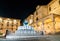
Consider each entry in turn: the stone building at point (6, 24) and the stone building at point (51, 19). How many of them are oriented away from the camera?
0

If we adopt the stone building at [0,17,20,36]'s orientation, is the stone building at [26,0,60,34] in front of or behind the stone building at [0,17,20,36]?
in front

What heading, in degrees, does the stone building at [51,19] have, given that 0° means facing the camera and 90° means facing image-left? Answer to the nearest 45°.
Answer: approximately 45°

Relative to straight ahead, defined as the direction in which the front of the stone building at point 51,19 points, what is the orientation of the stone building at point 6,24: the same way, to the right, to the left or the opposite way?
to the left

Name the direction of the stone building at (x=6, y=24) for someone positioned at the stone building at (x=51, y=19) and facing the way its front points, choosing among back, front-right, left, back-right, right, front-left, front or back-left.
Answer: right

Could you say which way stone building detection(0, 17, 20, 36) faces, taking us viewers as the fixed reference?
facing the viewer and to the right of the viewer
